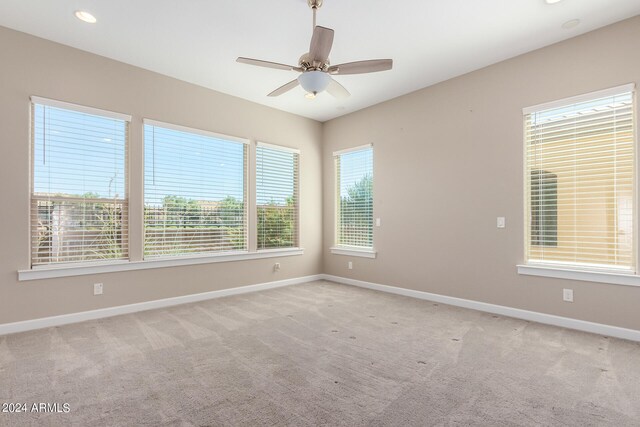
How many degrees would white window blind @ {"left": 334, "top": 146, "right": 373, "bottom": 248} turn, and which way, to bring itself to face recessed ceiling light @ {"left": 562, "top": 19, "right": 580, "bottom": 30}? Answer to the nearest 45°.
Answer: approximately 90° to its left

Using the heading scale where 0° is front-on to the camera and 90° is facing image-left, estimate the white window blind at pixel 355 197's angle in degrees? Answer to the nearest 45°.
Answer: approximately 45°

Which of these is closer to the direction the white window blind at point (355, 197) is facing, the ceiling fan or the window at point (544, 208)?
the ceiling fan

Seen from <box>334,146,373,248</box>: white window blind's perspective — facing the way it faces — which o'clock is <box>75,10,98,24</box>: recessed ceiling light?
The recessed ceiling light is roughly at 12 o'clock from the white window blind.

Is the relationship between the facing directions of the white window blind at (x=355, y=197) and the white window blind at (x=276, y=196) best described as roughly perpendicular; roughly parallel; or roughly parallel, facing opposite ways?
roughly perpendicular

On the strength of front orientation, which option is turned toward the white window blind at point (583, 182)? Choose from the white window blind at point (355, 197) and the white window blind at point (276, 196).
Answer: the white window blind at point (276, 196)

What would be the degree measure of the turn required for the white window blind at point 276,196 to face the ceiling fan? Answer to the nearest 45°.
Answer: approximately 45° to its right

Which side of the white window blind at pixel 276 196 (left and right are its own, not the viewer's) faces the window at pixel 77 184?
right

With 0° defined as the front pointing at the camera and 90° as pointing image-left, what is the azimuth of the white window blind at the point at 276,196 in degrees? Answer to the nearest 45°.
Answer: approximately 315°

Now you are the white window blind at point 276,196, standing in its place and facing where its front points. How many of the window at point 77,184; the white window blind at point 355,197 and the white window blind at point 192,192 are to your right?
2

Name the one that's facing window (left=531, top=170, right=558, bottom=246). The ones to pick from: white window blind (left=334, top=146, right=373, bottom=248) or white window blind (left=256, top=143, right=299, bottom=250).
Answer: white window blind (left=256, top=143, right=299, bottom=250)

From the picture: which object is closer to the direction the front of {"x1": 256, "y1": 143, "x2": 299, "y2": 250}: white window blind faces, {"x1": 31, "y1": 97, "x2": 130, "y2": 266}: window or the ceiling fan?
the ceiling fan

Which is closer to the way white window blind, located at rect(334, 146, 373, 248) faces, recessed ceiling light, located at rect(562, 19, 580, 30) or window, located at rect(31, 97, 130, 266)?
the window
